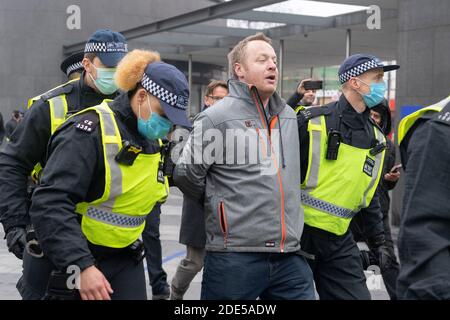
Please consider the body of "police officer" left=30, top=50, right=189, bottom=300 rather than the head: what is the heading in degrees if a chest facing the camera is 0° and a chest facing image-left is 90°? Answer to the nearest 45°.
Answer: approximately 315°

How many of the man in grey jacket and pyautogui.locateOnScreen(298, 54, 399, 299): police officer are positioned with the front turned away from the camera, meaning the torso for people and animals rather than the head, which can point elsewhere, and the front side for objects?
0

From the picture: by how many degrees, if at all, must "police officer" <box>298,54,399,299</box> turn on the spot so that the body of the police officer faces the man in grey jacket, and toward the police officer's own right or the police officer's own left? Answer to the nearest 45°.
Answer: approximately 90° to the police officer's own right

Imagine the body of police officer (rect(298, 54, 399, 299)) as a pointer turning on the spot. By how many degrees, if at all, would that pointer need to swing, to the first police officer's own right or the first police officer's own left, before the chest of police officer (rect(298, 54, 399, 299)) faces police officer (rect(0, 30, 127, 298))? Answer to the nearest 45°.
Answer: approximately 135° to the first police officer's own right

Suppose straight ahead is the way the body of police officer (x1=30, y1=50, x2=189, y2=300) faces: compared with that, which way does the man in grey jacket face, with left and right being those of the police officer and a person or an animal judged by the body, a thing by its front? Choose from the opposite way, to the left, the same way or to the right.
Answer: the same way

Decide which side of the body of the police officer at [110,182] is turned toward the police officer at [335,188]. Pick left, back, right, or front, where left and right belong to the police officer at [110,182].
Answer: left

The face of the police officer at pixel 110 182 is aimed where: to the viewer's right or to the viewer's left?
to the viewer's right

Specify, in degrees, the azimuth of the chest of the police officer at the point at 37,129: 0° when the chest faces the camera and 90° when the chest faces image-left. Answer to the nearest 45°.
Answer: approximately 315°

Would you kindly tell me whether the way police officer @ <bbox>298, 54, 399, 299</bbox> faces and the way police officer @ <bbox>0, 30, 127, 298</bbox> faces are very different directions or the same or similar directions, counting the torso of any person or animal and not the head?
same or similar directions

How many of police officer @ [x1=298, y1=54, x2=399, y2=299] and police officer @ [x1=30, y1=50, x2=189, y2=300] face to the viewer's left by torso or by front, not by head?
0

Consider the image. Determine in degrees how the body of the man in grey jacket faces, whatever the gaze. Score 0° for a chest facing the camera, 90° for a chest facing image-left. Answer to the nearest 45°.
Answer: approximately 315°

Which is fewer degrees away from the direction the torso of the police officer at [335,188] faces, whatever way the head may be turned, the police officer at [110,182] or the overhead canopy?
the police officer

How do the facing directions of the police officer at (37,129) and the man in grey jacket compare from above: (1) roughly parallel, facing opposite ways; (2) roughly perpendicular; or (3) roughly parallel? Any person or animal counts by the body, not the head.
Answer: roughly parallel
